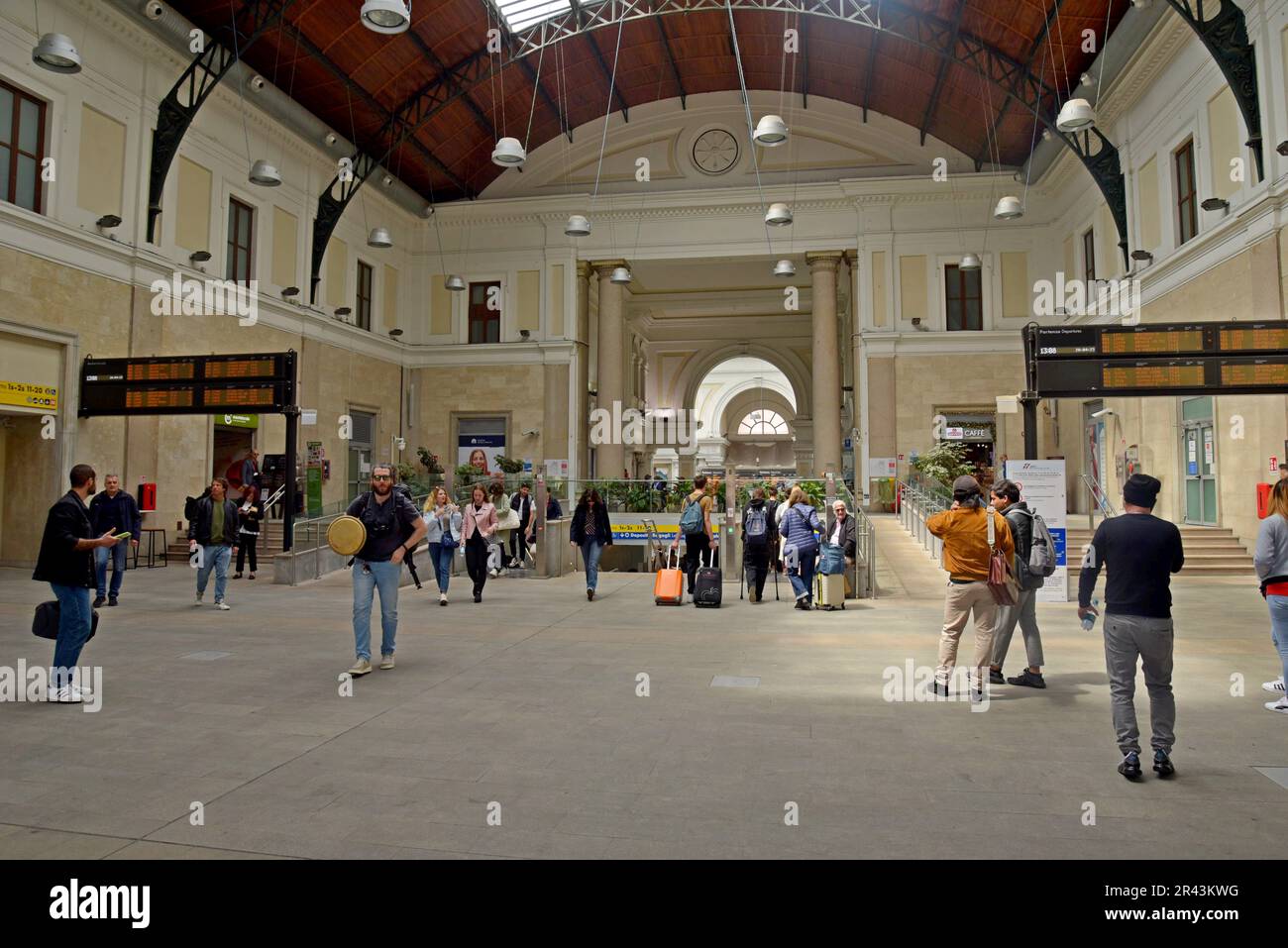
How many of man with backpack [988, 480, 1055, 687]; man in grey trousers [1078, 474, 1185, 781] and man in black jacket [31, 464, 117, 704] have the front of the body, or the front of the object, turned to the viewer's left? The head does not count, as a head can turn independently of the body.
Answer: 1

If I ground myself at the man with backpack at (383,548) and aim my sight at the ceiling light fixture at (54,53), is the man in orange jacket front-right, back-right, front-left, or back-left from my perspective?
back-right

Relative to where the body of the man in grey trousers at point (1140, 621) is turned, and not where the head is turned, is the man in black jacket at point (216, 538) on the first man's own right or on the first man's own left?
on the first man's own left

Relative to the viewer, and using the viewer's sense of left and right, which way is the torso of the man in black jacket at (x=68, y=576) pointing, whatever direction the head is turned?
facing to the right of the viewer

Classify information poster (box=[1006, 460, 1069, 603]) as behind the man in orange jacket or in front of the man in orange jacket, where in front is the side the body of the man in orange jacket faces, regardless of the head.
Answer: in front

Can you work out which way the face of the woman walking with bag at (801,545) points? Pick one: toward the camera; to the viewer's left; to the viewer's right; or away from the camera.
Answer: away from the camera

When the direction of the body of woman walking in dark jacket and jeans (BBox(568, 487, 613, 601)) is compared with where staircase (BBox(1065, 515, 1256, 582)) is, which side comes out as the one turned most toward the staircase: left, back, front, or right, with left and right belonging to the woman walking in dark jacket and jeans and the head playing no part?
left

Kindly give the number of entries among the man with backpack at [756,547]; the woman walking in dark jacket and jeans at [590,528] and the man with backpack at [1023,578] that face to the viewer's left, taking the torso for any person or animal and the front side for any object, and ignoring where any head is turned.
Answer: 1

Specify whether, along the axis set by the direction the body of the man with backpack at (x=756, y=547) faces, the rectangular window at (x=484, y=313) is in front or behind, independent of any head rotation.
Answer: in front
